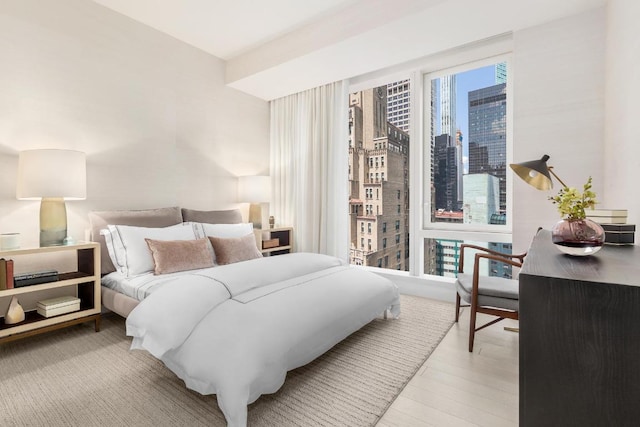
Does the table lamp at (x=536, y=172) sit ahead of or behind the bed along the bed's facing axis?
ahead

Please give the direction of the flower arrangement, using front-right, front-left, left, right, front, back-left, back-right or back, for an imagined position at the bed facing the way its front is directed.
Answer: front

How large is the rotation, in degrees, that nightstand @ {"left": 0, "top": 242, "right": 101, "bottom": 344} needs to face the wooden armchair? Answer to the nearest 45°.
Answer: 0° — it already faces it

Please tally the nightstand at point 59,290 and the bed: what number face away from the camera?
0

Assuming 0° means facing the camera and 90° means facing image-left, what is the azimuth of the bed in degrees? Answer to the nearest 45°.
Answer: approximately 315°

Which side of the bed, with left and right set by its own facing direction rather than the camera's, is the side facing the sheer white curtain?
left

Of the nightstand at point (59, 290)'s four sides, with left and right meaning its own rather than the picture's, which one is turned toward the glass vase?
front
